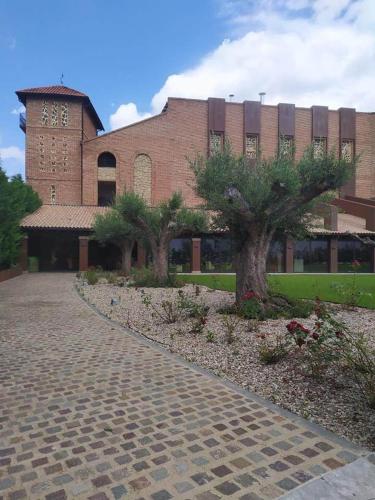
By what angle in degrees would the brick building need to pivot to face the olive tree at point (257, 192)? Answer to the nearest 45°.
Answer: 0° — it already faces it

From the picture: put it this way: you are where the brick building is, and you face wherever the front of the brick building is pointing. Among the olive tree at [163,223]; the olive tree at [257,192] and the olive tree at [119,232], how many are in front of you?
3

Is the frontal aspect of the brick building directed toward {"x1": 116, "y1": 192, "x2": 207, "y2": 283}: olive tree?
yes

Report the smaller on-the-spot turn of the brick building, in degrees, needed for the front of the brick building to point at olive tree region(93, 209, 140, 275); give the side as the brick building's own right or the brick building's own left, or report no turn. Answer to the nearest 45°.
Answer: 0° — it already faces it

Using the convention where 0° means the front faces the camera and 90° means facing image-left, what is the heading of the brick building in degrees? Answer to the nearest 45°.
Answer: approximately 0°
